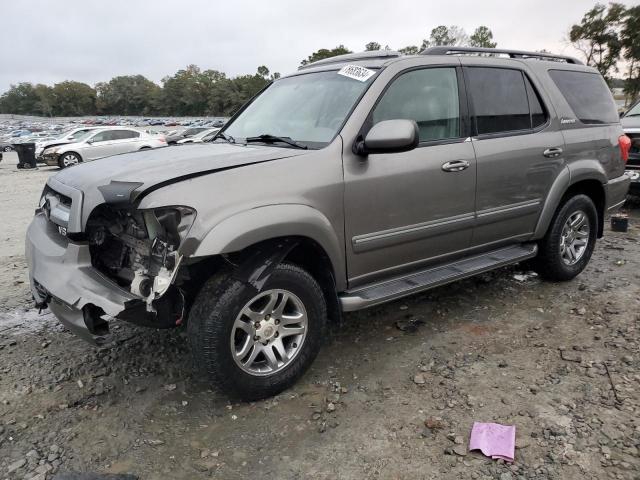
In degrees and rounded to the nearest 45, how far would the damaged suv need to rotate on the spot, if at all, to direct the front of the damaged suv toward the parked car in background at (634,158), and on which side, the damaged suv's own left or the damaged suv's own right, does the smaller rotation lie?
approximately 180°

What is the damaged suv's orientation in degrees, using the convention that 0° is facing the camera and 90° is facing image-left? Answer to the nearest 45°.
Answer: approximately 45°

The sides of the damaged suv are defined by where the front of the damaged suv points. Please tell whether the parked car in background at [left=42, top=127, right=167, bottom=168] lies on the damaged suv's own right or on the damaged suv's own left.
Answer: on the damaged suv's own right

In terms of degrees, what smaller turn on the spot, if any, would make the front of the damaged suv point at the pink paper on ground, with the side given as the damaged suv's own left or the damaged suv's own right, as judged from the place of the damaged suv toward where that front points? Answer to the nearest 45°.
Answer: approximately 90° to the damaged suv's own left
